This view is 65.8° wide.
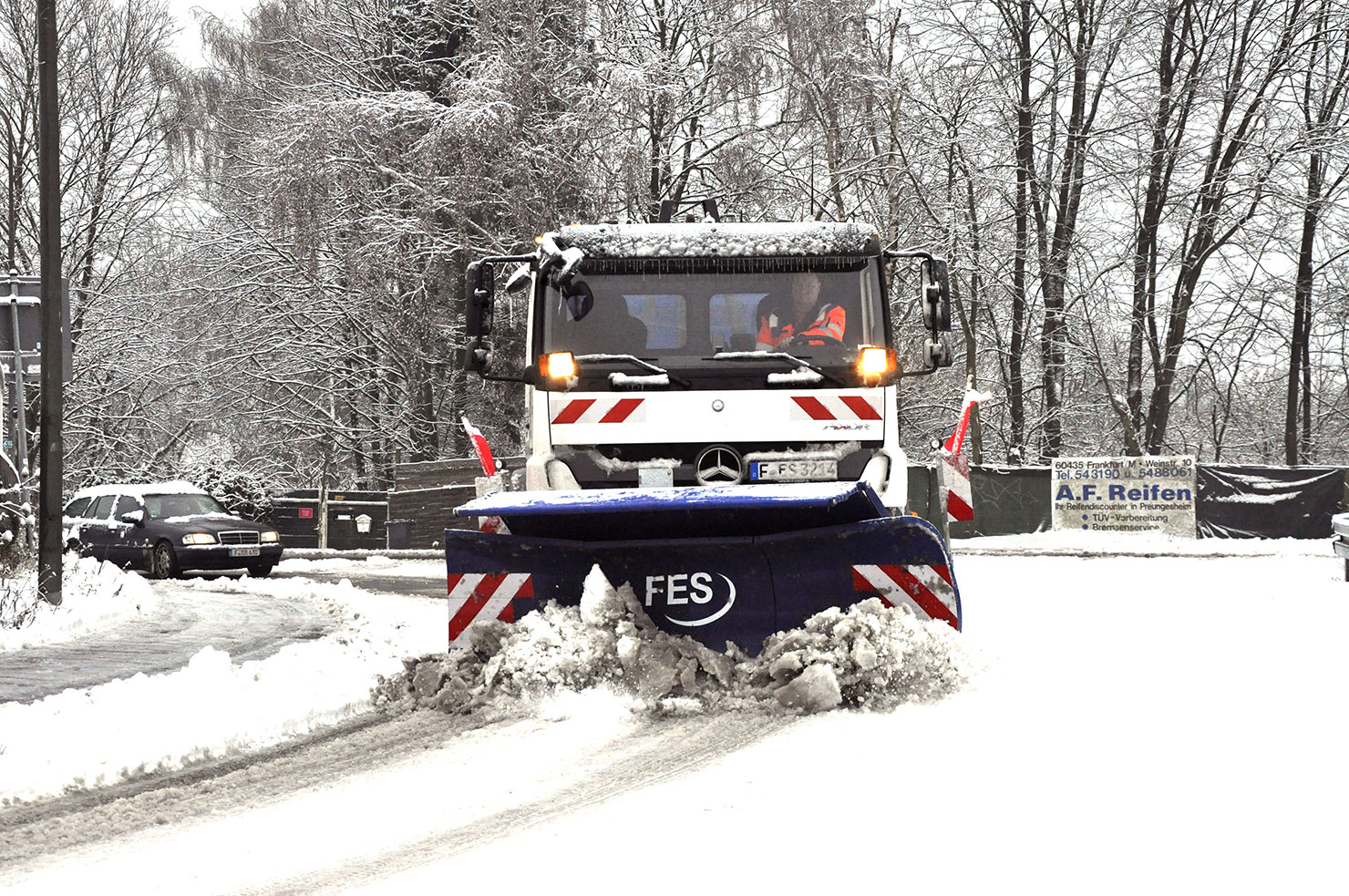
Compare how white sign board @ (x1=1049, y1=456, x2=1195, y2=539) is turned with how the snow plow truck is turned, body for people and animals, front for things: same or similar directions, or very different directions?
same or similar directions

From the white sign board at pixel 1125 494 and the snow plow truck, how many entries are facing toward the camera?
2

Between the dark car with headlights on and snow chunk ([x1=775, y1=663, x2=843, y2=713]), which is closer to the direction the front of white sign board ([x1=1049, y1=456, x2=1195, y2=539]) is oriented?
the snow chunk

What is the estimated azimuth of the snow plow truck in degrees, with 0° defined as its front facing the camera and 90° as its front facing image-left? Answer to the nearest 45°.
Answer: approximately 0°

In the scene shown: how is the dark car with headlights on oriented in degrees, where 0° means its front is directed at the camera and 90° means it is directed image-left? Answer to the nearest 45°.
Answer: approximately 315°

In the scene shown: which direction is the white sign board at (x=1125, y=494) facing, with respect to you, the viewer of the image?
facing the viewer

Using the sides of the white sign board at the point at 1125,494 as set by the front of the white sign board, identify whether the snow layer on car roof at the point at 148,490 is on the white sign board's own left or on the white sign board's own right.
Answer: on the white sign board's own right

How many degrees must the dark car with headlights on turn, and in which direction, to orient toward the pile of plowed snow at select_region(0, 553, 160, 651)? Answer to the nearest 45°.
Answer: approximately 45° to its right

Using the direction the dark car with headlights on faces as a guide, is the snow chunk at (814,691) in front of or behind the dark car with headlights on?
in front

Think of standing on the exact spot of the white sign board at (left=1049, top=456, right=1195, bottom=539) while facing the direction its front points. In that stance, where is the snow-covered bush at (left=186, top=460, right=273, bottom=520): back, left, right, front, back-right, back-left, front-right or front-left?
right
